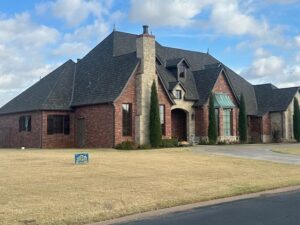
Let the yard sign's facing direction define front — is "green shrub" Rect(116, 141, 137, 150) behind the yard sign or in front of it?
behind

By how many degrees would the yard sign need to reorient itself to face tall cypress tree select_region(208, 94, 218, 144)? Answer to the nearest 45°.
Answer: approximately 135° to its left

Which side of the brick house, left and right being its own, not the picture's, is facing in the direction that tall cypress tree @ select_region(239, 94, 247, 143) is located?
left

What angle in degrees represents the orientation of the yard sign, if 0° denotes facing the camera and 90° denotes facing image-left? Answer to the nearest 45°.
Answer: approximately 0°

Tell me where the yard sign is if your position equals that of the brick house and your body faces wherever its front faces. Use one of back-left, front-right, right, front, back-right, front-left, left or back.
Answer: front-right

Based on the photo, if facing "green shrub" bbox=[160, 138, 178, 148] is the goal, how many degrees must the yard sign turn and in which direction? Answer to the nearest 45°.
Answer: approximately 135° to its left

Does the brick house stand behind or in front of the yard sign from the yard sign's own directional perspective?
behind

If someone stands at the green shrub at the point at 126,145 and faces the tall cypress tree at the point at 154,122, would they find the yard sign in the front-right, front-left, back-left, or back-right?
back-right

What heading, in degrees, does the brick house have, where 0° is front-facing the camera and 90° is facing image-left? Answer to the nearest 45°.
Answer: approximately 315°

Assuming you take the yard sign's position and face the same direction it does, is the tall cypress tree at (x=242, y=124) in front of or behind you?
behind

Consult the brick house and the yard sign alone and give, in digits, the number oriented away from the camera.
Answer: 0
